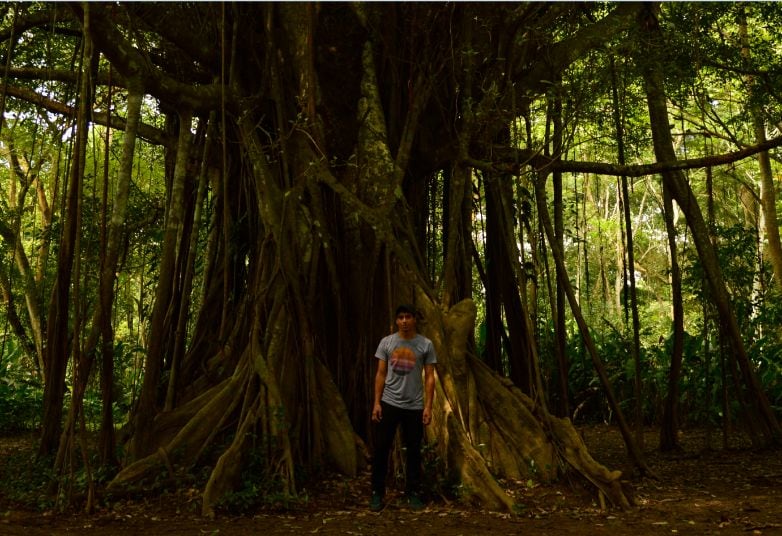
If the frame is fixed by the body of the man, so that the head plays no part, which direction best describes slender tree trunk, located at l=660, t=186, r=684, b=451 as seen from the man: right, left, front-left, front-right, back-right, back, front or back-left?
back-left

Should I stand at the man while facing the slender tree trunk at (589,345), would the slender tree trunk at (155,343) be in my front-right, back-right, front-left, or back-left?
back-left

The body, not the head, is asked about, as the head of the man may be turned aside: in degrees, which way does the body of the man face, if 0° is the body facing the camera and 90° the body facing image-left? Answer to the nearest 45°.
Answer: approximately 0°

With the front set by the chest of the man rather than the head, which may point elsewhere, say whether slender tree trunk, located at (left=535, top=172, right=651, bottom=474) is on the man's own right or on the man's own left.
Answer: on the man's own left

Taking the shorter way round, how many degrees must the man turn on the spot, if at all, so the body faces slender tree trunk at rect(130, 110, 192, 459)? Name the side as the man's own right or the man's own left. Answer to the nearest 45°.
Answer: approximately 90° to the man's own right
